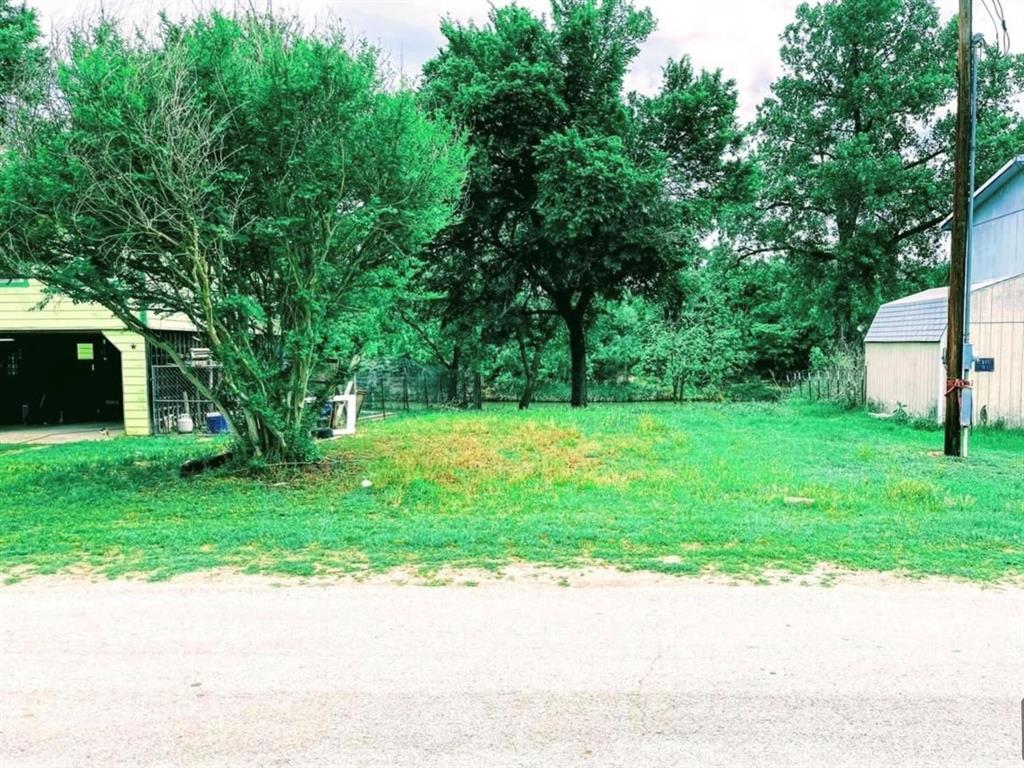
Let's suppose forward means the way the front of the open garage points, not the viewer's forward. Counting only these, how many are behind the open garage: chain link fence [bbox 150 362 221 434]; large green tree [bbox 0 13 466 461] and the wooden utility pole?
0

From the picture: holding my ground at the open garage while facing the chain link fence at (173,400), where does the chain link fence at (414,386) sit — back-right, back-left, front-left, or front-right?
front-left

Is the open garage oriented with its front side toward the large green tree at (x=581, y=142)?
no

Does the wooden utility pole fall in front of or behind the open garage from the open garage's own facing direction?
in front

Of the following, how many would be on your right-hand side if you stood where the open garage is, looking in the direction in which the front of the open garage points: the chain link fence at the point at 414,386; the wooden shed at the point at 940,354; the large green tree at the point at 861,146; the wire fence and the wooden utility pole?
0

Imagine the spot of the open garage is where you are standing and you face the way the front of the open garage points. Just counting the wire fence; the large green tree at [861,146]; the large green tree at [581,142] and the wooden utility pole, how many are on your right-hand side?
0

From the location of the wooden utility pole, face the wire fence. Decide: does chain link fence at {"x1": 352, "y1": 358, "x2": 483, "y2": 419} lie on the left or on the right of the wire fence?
left

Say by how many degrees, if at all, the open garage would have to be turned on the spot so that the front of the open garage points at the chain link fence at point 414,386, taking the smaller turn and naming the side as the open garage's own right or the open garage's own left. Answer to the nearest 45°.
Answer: approximately 90° to the open garage's own left

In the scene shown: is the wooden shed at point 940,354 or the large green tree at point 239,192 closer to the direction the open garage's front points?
the large green tree

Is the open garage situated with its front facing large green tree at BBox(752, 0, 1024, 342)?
no

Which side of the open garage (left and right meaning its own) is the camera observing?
front

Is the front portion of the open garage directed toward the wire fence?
no

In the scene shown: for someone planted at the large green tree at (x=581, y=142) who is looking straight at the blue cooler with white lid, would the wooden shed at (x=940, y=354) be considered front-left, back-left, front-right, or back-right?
back-left
